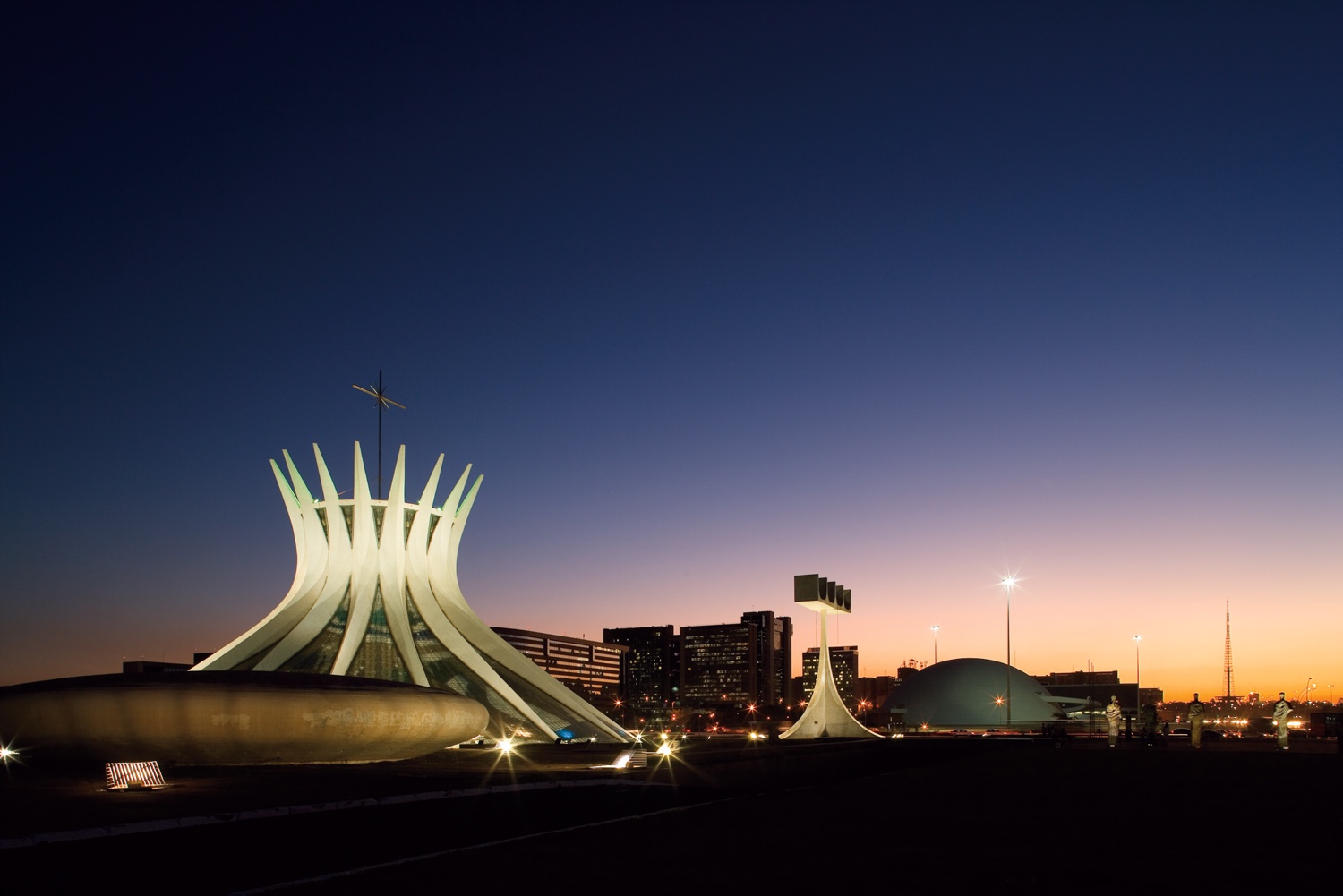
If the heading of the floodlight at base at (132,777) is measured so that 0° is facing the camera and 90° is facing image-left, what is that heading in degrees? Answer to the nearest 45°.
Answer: approximately 180°

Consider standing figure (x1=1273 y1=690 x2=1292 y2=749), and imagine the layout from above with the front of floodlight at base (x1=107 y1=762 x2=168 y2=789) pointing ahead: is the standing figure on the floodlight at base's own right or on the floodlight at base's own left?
on the floodlight at base's own right

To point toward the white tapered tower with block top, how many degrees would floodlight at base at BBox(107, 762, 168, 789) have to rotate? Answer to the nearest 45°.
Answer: approximately 45° to its right
